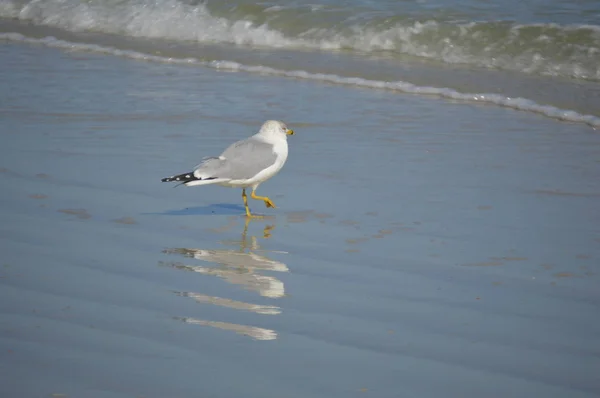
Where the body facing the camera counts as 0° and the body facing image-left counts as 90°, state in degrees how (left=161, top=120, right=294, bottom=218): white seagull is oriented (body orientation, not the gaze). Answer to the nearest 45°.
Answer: approximately 270°
